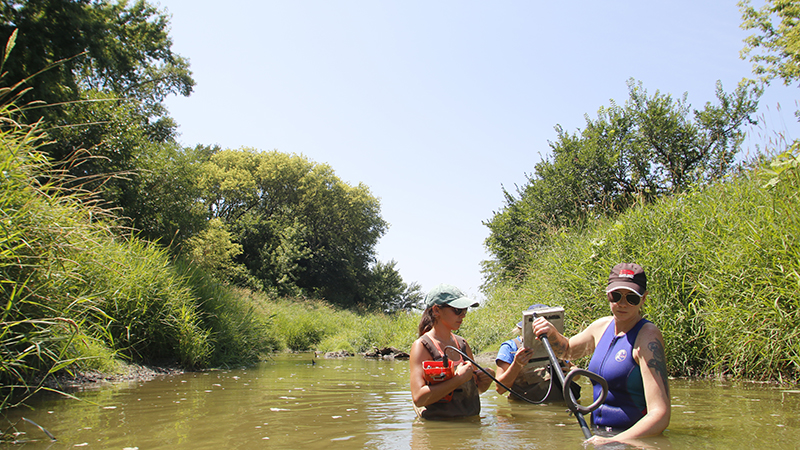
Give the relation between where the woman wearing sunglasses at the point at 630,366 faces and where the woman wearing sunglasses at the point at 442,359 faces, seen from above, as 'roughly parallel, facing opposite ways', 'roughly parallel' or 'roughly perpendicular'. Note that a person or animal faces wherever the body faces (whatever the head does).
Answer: roughly perpendicular

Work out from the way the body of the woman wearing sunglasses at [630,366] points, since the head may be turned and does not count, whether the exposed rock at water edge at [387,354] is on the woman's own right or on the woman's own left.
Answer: on the woman's own right

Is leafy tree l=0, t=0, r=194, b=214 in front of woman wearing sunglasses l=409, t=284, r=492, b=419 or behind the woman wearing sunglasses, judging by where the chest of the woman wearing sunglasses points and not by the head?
behind

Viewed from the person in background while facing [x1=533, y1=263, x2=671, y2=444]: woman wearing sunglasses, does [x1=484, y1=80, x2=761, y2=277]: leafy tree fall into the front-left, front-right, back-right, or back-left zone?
back-left

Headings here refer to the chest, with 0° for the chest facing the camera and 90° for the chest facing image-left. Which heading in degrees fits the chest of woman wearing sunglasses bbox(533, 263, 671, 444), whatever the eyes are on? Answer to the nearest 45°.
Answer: approximately 45°

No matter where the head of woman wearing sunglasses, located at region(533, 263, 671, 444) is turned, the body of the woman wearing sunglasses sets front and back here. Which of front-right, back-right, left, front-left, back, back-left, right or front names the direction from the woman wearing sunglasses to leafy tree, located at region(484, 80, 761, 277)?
back-right

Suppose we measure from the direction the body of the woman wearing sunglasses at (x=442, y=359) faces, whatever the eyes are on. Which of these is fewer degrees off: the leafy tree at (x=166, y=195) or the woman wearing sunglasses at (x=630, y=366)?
the woman wearing sunglasses

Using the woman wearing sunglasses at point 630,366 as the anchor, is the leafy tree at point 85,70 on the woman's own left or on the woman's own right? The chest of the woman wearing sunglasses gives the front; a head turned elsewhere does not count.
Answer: on the woman's own right

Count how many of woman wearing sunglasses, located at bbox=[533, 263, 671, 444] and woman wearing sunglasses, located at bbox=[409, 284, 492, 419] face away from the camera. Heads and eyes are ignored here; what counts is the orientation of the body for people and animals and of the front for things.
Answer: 0

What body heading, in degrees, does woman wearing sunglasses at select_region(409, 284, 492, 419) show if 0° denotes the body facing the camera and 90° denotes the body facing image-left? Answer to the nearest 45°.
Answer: approximately 315°

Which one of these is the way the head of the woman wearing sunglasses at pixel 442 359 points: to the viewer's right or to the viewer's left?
to the viewer's right

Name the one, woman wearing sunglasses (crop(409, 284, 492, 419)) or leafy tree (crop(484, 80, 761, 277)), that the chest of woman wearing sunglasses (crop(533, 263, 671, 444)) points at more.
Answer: the woman wearing sunglasses
